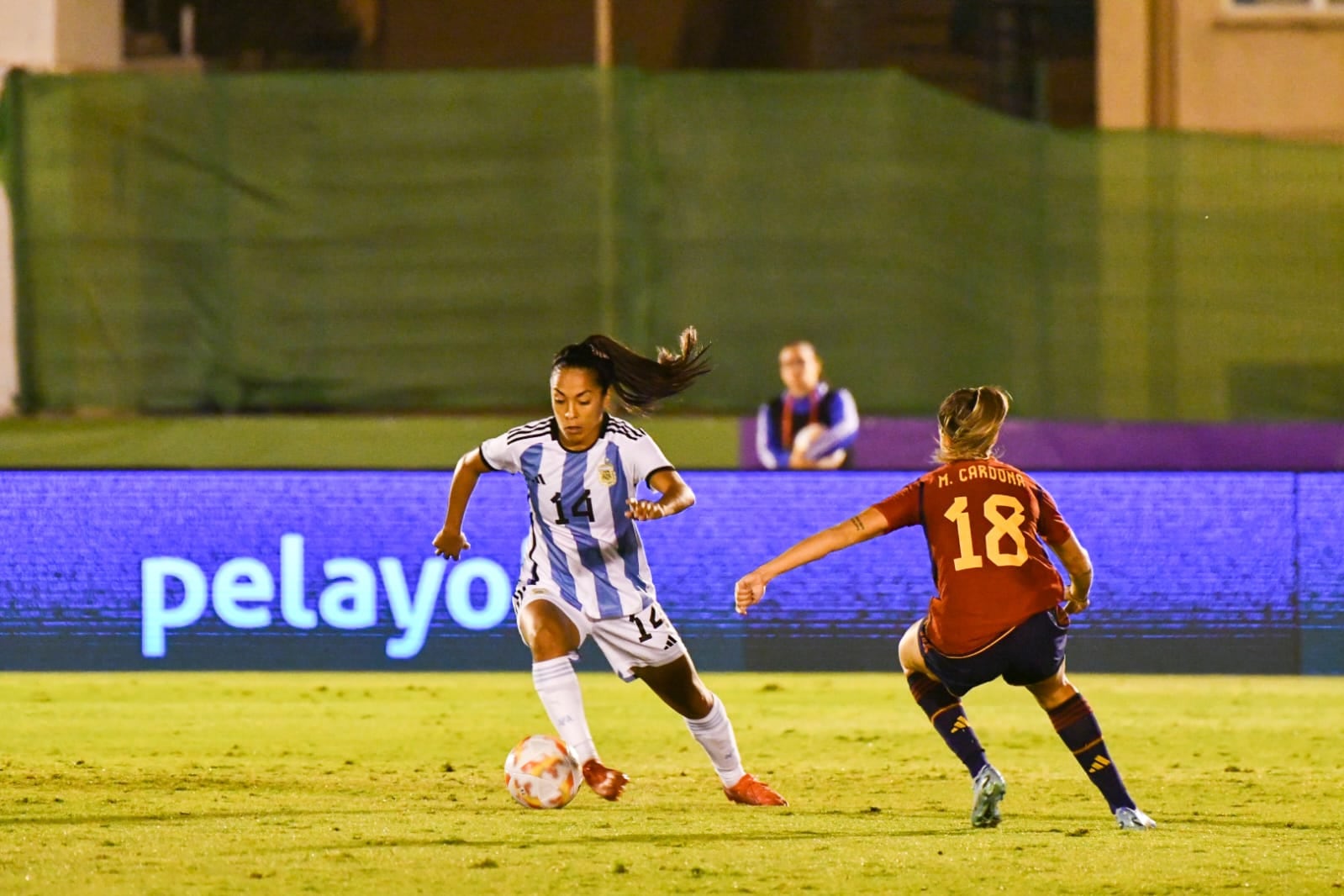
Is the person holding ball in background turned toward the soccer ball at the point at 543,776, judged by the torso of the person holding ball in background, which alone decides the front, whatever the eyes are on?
yes

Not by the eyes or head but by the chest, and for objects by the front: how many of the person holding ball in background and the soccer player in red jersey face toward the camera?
1

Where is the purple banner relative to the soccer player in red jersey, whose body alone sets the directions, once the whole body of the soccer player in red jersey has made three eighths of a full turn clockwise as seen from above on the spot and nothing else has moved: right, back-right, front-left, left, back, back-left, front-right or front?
back-left

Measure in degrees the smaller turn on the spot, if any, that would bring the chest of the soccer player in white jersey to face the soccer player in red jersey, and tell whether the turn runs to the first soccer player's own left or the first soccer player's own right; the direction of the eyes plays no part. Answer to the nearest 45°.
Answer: approximately 45° to the first soccer player's own left

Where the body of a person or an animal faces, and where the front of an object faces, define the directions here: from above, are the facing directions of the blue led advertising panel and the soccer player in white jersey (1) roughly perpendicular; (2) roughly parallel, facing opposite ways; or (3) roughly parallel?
roughly parallel

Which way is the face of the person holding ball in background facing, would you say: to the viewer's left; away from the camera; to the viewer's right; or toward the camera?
toward the camera

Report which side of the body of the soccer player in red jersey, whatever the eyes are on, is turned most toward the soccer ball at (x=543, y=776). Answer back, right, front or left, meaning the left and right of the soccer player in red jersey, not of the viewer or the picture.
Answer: left

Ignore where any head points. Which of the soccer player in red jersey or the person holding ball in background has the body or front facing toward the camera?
the person holding ball in background

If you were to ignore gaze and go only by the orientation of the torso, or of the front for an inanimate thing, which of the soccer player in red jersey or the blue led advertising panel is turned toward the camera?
the blue led advertising panel

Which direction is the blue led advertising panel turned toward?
toward the camera

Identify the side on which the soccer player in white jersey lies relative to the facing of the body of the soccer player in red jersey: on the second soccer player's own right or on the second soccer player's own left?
on the second soccer player's own left

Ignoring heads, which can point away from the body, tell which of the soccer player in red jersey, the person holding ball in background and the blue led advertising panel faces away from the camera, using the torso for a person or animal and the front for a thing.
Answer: the soccer player in red jersey

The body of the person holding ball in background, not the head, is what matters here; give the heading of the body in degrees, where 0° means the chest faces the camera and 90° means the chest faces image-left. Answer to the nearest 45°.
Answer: approximately 0°

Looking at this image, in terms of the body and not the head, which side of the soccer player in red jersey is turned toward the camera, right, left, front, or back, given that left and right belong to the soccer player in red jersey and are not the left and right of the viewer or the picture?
back

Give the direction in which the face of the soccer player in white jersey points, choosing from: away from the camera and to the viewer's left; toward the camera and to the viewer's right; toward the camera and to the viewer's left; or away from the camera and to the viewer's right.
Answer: toward the camera and to the viewer's left

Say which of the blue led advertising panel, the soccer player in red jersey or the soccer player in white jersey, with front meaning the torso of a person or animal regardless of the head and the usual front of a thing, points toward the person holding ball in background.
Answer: the soccer player in red jersey

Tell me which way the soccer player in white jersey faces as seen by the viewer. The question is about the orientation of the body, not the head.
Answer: toward the camera

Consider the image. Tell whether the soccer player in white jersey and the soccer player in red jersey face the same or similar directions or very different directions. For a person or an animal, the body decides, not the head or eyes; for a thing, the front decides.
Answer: very different directions
